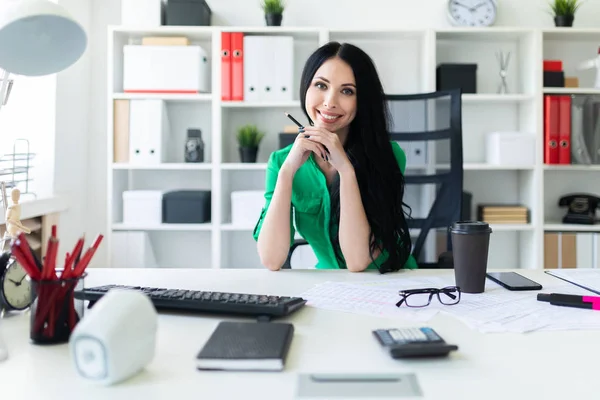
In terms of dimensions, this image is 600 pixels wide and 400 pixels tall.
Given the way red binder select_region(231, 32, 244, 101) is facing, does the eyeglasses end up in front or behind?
in front

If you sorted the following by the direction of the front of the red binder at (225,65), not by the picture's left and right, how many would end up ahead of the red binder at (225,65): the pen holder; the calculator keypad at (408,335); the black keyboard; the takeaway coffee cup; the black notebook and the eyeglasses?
6

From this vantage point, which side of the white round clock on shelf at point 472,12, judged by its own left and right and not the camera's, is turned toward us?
front

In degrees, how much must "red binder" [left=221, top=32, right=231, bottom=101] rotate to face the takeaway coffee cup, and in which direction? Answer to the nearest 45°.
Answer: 0° — it already faces it

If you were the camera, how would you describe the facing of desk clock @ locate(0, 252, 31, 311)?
facing the viewer and to the right of the viewer

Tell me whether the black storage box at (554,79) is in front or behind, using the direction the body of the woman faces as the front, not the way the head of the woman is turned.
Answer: behind

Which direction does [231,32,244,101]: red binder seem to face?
toward the camera

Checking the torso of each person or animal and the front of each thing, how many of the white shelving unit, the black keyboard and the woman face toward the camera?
2

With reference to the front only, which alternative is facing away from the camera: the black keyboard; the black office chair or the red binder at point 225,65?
the black keyboard

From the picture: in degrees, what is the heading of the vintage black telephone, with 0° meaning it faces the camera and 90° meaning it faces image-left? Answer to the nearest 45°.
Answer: approximately 0°

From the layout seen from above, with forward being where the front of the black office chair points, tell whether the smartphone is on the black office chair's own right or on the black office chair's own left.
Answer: on the black office chair's own left

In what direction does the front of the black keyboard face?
away from the camera
